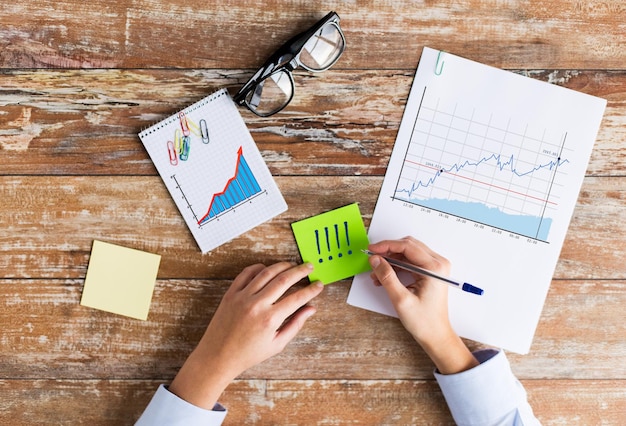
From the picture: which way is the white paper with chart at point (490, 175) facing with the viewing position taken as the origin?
facing the viewer

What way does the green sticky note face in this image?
toward the camera

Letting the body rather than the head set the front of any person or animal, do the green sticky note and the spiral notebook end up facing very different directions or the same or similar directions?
same or similar directions

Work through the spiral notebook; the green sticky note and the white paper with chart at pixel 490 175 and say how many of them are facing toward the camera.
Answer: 3
